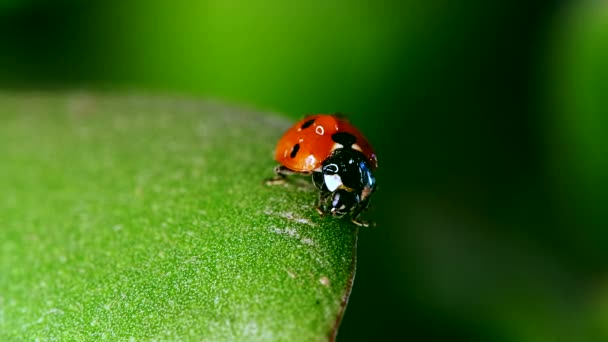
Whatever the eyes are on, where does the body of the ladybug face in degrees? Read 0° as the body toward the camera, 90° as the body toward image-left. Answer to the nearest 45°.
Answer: approximately 315°
